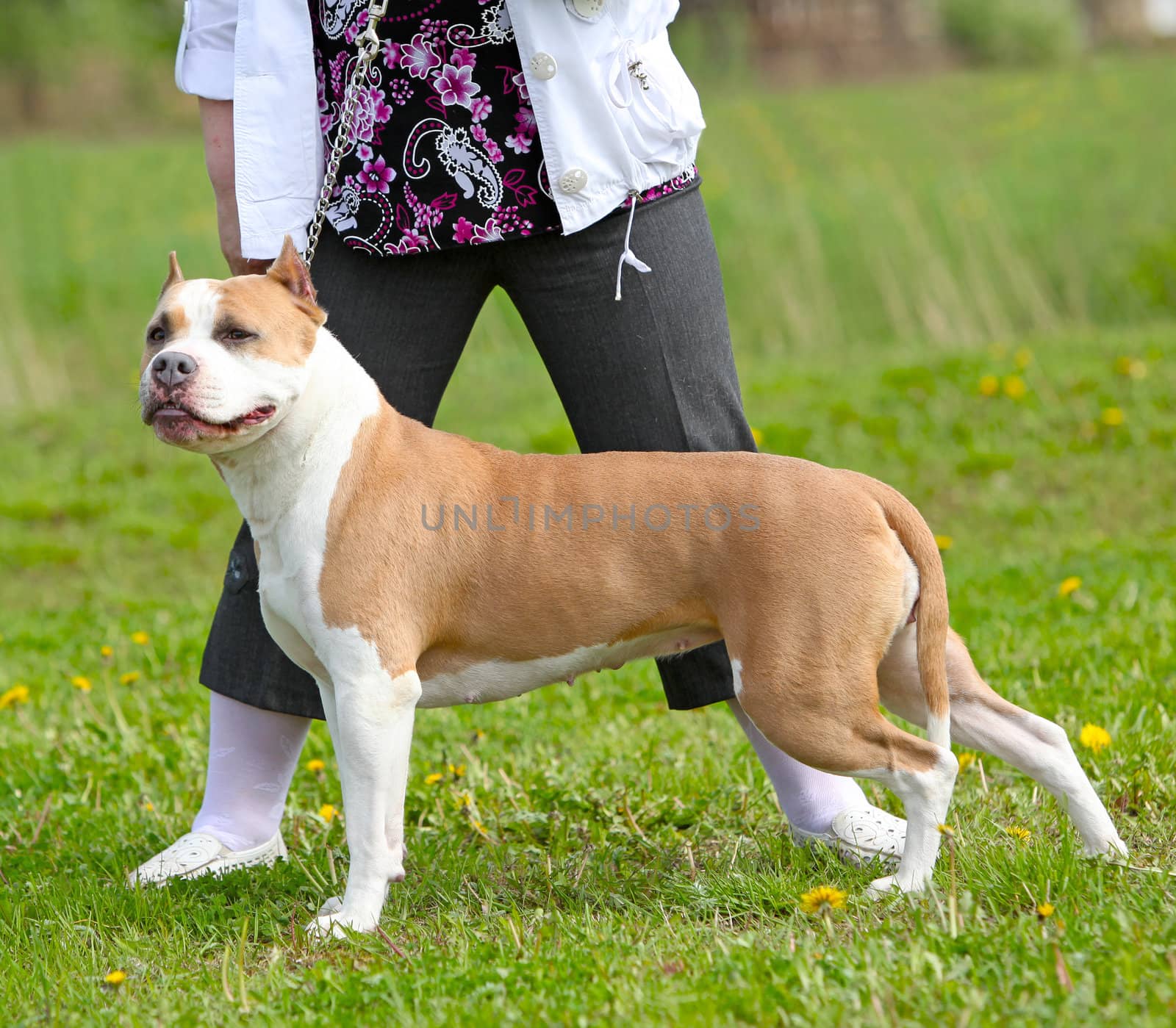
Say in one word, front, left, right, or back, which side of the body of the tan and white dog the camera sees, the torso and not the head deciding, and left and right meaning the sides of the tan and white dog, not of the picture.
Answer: left

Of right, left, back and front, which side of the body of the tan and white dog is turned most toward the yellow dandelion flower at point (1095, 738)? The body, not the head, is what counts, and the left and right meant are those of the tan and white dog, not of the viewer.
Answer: back

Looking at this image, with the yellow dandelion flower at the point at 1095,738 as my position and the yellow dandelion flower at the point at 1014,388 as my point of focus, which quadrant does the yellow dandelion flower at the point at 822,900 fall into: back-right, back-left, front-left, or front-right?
back-left

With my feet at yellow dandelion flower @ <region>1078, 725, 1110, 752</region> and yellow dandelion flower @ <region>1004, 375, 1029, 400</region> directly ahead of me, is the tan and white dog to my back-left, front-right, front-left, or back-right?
back-left

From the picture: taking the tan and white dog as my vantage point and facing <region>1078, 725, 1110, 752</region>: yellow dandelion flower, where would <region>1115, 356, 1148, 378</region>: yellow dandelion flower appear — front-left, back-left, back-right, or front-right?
front-left

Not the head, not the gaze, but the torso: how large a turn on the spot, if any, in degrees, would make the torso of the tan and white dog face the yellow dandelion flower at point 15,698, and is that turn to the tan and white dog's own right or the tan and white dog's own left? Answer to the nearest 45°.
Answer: approximately 45° to the tan and white dog's own right

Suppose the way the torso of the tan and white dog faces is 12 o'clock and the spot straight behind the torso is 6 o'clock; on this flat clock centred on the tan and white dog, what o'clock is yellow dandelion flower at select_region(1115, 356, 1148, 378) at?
The yellow dandelion flower is roughly at 4 o'clock from the tan and white dog.

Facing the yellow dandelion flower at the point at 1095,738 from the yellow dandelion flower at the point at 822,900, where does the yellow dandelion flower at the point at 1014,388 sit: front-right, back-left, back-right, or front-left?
front-left

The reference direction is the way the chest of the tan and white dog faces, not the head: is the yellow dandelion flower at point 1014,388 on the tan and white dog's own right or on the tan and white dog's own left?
on the tan and white dog's own right
